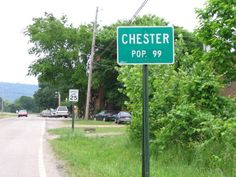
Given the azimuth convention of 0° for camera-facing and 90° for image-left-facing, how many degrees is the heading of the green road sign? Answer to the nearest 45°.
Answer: approximately 0°

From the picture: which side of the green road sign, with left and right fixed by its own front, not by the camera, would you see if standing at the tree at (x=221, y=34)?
back
